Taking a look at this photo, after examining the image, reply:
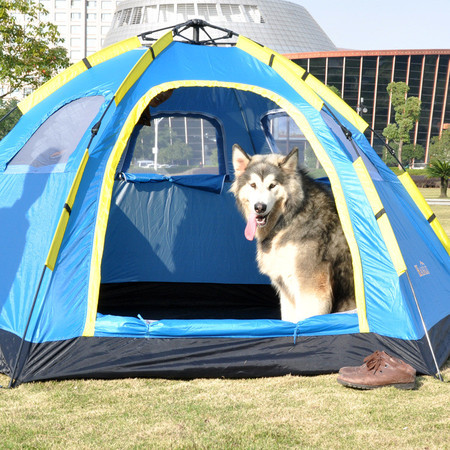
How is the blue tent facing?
toward the camera

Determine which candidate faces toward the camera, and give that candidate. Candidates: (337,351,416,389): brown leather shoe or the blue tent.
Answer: the blue tent

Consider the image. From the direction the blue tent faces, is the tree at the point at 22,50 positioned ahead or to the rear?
to the rear

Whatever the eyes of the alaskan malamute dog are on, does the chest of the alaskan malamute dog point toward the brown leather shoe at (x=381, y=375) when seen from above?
no

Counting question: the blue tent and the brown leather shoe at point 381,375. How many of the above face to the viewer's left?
1

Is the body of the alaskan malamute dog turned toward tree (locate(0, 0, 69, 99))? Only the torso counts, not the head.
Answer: no

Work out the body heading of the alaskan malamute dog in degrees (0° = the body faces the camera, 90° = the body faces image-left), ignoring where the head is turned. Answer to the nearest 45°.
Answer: approximately 45°

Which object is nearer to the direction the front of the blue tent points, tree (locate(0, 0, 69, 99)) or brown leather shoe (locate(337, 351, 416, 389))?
the brown leather shoe

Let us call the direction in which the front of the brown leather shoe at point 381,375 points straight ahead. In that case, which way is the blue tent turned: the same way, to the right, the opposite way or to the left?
to the left

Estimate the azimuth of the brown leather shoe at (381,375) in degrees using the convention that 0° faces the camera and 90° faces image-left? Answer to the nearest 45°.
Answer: approximately 90°

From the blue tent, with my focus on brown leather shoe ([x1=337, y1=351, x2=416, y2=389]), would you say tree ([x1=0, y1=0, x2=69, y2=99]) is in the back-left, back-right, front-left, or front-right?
back-left
